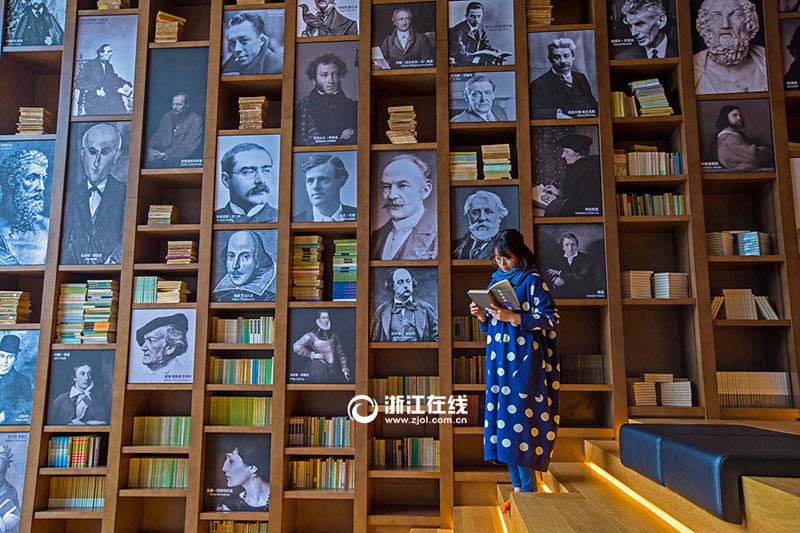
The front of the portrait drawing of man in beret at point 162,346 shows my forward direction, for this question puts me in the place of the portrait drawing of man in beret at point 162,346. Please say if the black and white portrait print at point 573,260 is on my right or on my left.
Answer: on my left

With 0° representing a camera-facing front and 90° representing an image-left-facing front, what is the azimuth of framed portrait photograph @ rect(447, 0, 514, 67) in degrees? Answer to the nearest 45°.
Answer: approximately 0°

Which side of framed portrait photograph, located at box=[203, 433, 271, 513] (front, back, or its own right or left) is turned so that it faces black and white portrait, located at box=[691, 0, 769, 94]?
left

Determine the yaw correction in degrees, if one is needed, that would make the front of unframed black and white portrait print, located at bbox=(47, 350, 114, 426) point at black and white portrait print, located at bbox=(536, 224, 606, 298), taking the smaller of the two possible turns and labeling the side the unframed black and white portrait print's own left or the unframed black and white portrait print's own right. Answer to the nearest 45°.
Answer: approximately 45° to the unframed black and white portrait print's own left

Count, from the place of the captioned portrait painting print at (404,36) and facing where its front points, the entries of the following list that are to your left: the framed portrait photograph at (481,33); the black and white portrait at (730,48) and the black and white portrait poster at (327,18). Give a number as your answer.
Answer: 2

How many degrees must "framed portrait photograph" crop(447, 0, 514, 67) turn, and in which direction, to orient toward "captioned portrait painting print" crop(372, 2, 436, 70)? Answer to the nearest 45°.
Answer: approximately 90° to its right

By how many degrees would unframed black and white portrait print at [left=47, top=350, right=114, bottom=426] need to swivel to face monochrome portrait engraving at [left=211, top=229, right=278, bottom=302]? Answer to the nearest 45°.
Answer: approximately 45° to its left

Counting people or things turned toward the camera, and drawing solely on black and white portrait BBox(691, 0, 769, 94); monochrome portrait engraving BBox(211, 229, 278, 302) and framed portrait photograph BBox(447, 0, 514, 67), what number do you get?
3

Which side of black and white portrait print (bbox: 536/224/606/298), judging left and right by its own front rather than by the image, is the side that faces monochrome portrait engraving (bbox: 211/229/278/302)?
right

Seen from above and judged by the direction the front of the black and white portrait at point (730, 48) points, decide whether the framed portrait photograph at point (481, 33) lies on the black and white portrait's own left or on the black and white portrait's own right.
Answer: on the black and white portrait's own right
